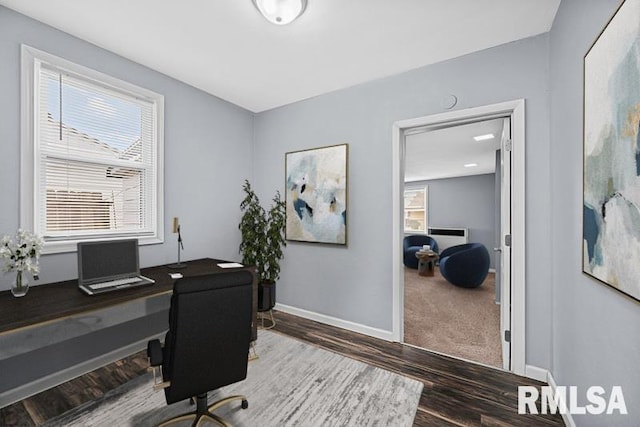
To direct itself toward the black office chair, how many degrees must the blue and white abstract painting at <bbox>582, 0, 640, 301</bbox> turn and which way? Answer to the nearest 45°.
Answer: approximately 45° to its left

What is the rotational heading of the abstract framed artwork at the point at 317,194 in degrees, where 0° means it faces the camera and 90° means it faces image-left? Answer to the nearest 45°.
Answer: approximately 45°

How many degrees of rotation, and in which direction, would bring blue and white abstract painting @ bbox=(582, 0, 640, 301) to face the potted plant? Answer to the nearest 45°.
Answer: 0° — it already faces it

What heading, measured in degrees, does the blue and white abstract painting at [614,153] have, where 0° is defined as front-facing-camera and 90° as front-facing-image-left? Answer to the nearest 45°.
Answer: approximately 90°

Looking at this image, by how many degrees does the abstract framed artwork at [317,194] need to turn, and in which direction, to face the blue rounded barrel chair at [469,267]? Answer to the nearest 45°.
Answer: approximately 180°

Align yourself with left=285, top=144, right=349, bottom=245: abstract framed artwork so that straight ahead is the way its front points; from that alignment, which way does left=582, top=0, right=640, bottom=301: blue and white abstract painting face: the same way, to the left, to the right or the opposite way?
to the right

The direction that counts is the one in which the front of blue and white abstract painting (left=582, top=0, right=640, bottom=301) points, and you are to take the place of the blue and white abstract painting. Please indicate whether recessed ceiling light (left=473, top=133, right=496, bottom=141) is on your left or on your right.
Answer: on your right

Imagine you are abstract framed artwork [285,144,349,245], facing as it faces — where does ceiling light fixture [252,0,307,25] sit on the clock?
The ceiling light fixture is roughly at 11 o'clock from the abstract framed artwork.

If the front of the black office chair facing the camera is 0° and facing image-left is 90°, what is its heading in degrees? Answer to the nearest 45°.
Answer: approximately 135°

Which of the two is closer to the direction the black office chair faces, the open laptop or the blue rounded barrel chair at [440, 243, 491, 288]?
the open laptop
